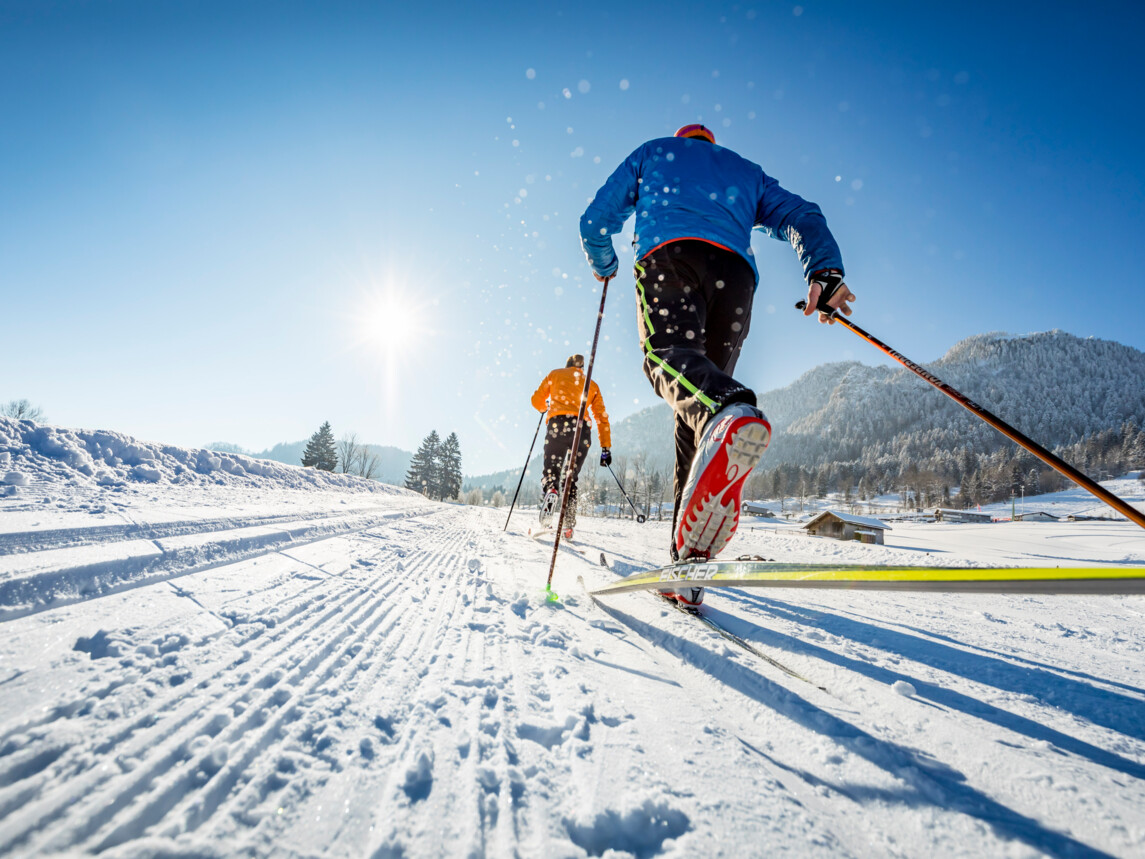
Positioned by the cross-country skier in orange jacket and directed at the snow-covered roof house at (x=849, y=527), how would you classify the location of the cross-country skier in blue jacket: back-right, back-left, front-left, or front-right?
back-right

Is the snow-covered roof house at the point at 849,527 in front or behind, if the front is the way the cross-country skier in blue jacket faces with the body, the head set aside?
in front

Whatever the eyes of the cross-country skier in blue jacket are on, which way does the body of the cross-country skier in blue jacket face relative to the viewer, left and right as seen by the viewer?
facing away from the viewer

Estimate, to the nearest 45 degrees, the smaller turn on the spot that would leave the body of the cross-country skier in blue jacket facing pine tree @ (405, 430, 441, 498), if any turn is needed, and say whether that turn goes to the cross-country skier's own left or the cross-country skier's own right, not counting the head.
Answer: approximately 45° to the cross-country skier's own left

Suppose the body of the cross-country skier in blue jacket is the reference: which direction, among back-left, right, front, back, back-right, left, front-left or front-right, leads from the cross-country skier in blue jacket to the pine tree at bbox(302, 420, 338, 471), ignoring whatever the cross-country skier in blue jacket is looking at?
front-left

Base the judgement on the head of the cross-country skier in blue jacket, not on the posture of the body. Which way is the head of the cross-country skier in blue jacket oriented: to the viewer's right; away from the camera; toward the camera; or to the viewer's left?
away from the camera

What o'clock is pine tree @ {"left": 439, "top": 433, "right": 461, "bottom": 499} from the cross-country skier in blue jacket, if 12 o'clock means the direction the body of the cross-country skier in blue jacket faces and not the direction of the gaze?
The pine tree is roughly at 11 o'clock from the cross-country skier in blue jacket.
